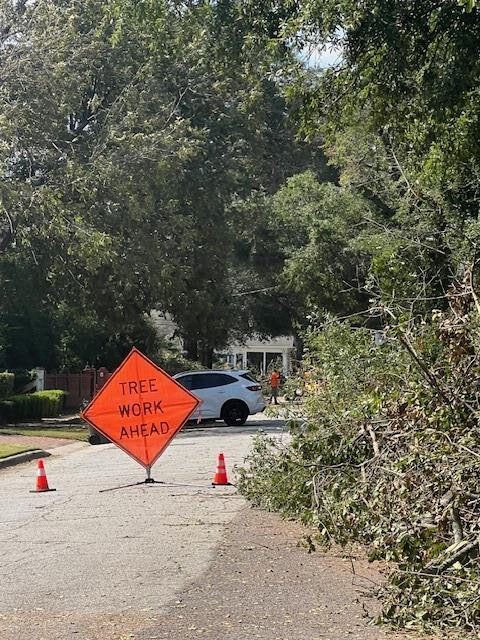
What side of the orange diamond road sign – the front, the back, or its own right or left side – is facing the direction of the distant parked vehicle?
back

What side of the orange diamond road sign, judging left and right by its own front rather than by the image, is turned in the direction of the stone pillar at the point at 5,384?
back

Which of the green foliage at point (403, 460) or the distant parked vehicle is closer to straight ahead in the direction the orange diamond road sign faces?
the green foliage

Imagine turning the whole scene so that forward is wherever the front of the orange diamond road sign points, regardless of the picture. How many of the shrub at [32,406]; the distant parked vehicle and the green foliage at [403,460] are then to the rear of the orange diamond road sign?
2

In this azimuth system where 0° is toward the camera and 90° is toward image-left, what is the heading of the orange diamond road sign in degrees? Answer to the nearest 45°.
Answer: approximately 0°

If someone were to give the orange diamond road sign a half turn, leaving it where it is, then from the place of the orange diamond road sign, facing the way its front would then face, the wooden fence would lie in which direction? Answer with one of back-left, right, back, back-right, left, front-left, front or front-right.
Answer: front
